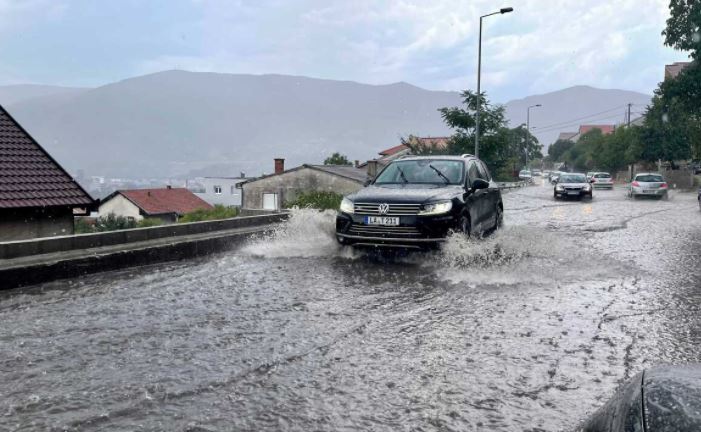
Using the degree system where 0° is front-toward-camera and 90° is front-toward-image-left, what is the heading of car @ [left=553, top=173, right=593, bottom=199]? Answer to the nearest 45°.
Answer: approximately 0°

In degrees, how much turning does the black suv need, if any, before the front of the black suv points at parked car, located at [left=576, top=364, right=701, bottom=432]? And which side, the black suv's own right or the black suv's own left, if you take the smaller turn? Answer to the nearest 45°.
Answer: approximately 45° to the black suv's own left

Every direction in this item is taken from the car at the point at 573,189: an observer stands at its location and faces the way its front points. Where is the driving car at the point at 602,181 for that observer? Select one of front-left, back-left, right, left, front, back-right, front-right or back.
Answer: back

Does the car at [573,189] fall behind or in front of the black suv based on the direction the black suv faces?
behind

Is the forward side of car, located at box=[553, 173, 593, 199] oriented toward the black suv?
yes

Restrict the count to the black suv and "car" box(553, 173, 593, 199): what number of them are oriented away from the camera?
0

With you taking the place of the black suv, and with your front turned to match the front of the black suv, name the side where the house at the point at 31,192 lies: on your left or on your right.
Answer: on your right

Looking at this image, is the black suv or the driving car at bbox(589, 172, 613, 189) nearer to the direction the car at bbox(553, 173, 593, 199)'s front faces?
the black suv

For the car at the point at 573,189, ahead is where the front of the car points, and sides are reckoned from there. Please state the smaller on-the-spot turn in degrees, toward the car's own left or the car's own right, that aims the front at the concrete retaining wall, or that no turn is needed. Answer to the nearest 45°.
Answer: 0° — it already faces it

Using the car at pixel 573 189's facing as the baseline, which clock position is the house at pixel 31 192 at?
The house is roughly at 1 o'clock from the car.

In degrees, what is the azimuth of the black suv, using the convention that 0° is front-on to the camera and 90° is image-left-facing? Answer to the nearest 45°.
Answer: approximately 45°
